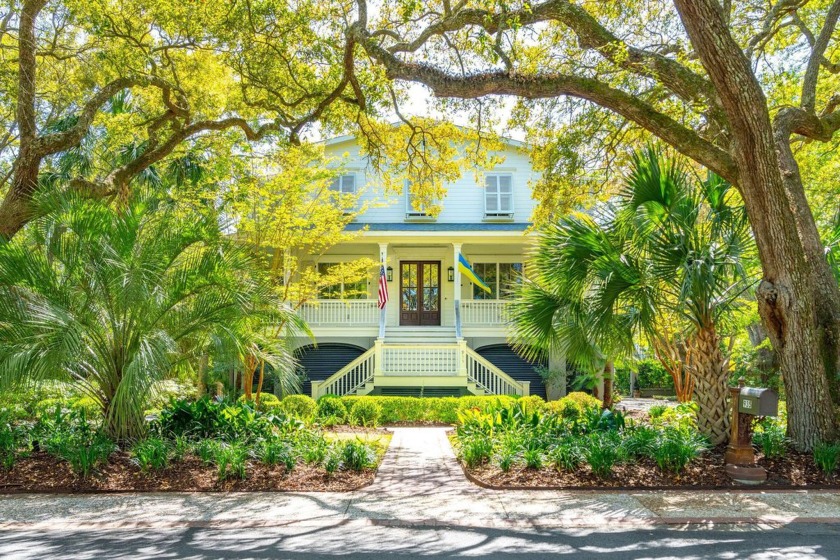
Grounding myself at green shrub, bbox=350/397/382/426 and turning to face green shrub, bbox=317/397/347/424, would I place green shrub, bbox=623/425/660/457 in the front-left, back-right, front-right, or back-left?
back-left

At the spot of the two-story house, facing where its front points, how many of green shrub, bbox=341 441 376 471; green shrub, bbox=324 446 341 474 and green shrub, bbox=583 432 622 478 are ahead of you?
3

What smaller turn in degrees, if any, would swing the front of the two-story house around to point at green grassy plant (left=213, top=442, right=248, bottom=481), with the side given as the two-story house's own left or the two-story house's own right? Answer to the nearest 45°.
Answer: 0° — it already faces it

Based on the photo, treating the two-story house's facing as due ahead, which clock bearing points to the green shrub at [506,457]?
The green shrub is roughly at 12 o'clock from the two-story house.

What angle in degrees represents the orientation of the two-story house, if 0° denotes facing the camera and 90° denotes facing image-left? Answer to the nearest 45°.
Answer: approximately 0°

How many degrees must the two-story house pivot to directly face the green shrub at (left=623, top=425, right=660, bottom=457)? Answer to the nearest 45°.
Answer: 0° — it already faces it

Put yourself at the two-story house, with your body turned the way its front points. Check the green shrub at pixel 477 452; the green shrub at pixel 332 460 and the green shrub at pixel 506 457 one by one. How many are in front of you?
3

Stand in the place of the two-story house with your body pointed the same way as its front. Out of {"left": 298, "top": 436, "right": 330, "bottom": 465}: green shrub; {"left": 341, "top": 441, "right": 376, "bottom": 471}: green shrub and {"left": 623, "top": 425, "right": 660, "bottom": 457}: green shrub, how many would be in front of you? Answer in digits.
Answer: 3
